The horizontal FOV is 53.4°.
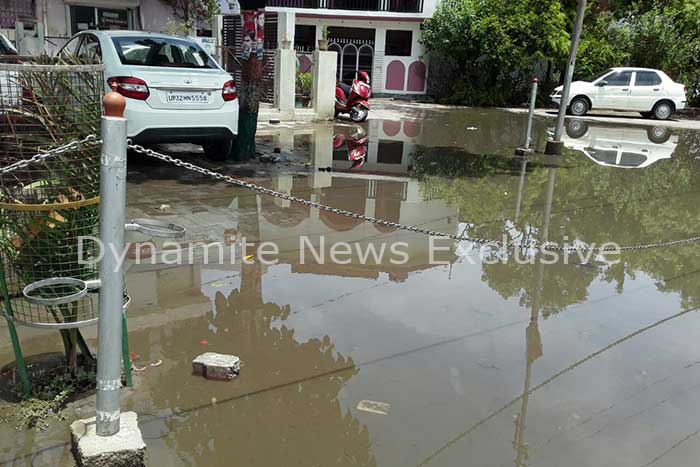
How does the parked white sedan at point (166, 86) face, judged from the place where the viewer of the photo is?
facing away from the viewer and to the left of the viewer

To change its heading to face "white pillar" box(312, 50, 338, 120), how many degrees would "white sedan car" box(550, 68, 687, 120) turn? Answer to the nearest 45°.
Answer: approximately 45° to its left

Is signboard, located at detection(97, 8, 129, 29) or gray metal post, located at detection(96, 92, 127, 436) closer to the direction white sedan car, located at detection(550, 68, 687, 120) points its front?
the signboard

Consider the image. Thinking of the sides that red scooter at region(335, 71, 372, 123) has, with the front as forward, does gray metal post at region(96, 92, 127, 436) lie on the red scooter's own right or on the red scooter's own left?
on the red scooter's own right

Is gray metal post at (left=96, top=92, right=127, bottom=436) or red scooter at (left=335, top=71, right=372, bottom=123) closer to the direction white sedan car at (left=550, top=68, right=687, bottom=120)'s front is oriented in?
the red scooter

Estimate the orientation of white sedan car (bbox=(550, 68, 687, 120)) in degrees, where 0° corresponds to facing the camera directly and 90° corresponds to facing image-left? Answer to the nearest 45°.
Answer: approximately 90°

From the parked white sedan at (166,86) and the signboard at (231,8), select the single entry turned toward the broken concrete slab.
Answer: the signboard
